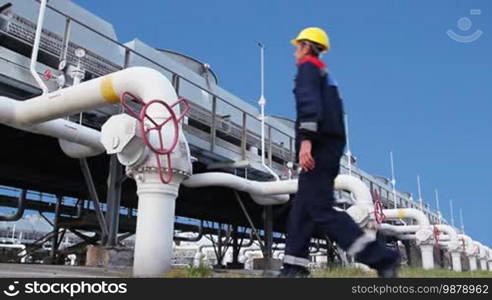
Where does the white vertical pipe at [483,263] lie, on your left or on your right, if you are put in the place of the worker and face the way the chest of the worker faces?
on your right

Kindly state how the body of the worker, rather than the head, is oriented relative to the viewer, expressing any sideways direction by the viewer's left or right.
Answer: facing away from the viewer and to the left of the viewer

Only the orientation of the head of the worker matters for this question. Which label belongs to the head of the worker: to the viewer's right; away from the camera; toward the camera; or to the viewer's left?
to the viewer's left

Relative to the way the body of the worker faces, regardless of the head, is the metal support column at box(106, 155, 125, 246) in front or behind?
in front

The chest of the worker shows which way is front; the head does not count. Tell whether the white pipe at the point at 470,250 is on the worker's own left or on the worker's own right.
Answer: on the worker's own right

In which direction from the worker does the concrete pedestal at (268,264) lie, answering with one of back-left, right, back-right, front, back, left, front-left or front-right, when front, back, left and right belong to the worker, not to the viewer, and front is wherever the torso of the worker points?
front-right

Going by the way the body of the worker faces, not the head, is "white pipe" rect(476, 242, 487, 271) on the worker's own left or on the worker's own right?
on the worker's own right

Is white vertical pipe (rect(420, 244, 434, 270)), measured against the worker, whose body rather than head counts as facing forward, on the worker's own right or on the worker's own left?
on the worker's own right

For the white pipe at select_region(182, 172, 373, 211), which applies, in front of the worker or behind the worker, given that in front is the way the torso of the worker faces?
in front

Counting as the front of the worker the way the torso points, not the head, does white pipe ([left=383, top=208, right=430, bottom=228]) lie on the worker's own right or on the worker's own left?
on the worker's own right
